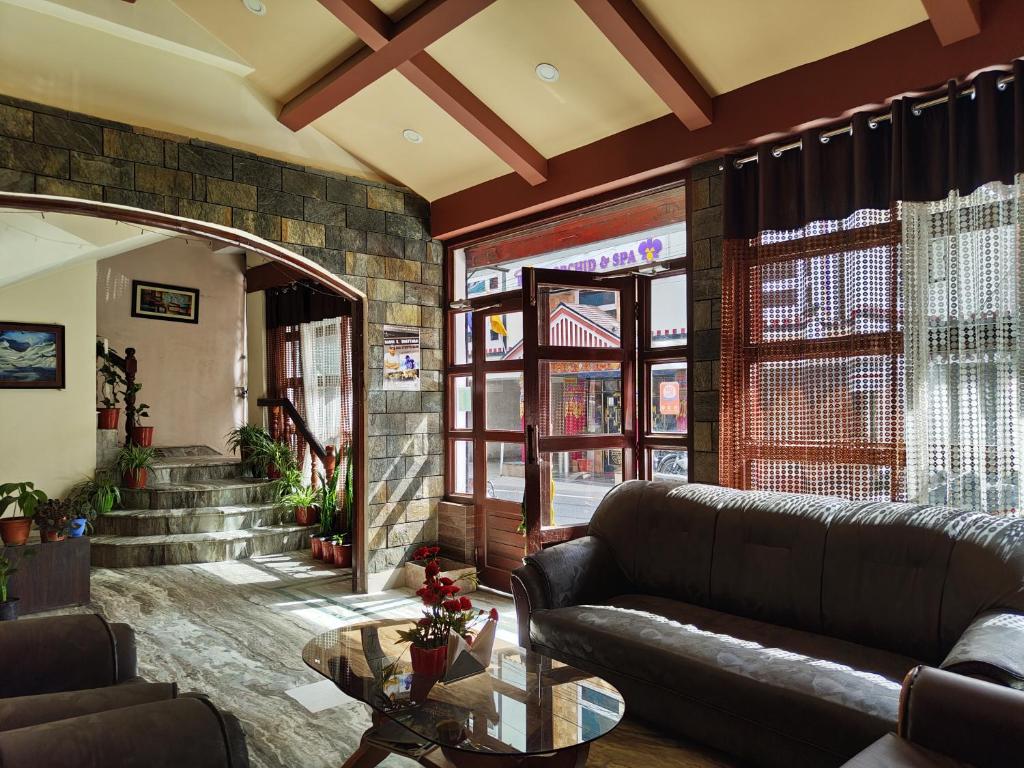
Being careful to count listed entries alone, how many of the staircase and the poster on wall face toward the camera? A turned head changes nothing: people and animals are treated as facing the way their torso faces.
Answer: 2

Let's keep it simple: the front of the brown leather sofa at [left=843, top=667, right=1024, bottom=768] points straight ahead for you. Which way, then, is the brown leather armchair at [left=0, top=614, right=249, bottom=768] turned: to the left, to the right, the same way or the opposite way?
the opposite way

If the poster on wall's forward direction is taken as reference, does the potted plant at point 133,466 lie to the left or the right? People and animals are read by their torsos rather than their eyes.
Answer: on its right

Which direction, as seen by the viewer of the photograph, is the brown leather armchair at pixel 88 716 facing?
facing to the right of the viewer

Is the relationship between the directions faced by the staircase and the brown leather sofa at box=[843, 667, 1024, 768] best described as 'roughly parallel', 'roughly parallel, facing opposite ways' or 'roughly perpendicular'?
roughly perpendicular

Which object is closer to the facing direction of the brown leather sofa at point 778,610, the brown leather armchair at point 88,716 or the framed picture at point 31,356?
the brown leather armchair

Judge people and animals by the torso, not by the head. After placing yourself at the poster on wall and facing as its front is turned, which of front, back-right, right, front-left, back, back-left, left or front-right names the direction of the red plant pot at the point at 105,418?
back-right

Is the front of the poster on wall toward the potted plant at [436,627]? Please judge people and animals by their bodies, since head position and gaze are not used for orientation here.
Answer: yes

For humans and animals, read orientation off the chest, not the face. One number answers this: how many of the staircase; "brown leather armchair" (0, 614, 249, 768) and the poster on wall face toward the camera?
2

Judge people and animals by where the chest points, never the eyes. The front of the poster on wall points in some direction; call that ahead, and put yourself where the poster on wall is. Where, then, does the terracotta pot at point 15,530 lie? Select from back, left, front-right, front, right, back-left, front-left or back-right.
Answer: right

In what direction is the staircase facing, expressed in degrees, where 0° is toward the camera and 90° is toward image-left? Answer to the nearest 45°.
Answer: approximately 0°
